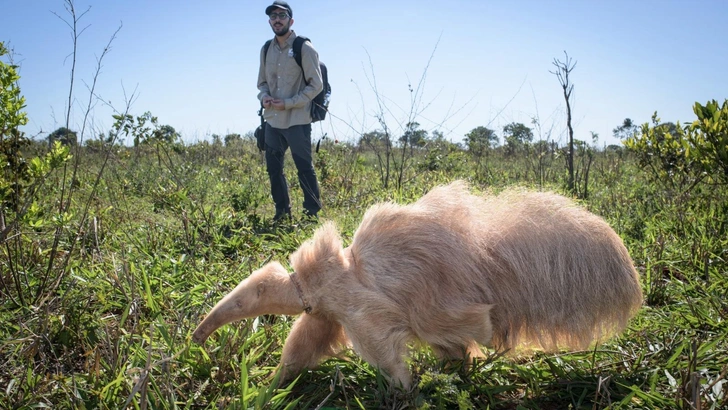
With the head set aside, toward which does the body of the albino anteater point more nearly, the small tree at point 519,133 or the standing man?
the standing man

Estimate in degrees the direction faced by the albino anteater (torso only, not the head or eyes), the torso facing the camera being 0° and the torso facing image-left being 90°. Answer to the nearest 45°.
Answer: approximately 90°

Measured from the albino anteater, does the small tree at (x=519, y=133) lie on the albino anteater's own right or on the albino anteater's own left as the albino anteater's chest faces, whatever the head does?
on the albino anteater's own right

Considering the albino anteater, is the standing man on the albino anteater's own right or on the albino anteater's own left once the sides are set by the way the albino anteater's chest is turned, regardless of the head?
on the albino anteater's own right
